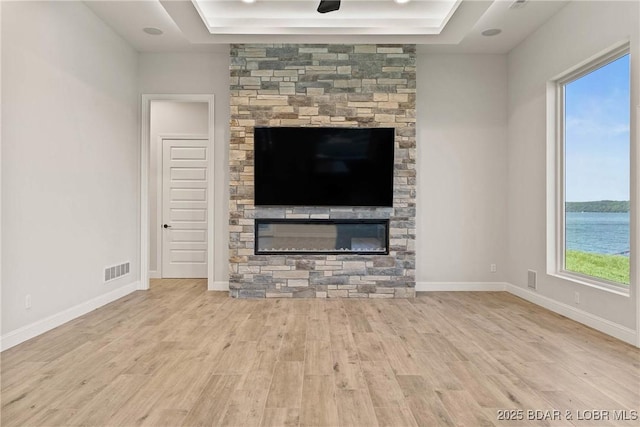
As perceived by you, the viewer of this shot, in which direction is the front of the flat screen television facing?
facing the viewer

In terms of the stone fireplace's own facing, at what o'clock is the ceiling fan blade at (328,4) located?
The ceiling fan blade is roughly at 12 o'clock from the stone fireplace.

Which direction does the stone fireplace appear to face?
toward the camera

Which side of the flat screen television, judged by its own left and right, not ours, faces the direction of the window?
left

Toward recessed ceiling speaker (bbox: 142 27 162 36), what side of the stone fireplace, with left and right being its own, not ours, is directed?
right

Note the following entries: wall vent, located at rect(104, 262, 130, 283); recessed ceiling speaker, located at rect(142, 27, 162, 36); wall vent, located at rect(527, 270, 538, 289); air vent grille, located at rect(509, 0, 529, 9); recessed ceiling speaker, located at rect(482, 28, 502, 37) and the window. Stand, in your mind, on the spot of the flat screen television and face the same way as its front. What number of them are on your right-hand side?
2

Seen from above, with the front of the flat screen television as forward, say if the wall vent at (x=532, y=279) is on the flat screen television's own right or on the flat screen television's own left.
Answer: on the flat screen television's own left

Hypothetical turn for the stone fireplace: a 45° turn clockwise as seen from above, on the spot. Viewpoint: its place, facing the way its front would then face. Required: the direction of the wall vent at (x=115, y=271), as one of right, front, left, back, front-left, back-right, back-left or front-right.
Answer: front-right

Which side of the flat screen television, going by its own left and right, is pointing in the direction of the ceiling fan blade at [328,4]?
front

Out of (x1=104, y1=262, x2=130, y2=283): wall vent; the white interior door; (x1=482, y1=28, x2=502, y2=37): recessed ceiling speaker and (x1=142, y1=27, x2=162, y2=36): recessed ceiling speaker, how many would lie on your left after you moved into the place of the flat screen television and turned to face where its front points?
1

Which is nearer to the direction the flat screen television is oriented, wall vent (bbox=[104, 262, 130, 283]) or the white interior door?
the wall vent

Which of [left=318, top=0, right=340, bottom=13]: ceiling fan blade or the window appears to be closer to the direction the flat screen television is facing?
the ceiling fan blade

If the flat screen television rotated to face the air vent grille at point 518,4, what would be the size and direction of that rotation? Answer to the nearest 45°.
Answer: approximately 45° to its left
